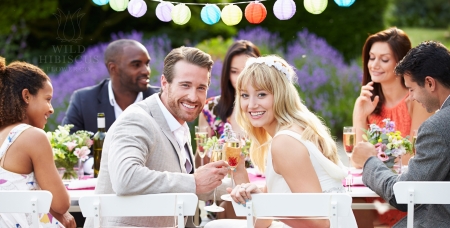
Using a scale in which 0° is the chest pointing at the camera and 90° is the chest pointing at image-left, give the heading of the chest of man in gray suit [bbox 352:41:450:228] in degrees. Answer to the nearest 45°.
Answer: approximately 135°

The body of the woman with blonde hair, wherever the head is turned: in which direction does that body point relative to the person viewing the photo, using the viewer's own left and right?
facing to the left of the viewer

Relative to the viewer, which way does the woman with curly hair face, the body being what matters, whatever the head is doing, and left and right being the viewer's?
facing away from the viewer and to the right of the viewer

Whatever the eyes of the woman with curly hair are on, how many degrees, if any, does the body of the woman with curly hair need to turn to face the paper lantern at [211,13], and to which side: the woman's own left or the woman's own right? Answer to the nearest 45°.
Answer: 0° — they already face it

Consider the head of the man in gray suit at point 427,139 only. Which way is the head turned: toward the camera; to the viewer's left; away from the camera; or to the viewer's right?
to the viewer's left

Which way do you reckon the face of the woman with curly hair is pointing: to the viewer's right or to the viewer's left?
to the viewer's right

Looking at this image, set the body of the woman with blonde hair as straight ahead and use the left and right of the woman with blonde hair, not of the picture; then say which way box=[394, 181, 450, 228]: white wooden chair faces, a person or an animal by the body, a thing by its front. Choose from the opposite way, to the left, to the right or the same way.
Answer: to the right

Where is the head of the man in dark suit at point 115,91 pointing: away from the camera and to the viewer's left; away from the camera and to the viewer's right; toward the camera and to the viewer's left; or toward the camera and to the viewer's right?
toward the camera and to the viewer's right
